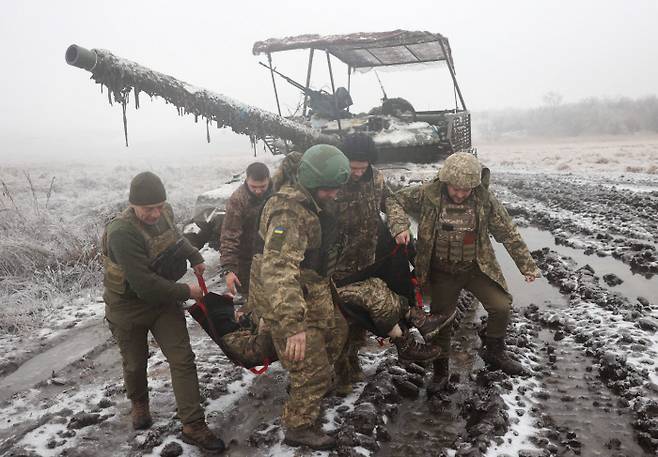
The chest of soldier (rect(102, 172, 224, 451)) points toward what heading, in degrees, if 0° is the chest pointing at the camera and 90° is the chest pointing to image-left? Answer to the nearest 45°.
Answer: approximately 315°

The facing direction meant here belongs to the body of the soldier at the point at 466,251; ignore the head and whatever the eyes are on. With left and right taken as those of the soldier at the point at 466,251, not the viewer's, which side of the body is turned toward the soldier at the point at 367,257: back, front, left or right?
right

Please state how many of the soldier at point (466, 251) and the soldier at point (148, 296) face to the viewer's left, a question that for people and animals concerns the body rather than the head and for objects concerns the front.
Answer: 0

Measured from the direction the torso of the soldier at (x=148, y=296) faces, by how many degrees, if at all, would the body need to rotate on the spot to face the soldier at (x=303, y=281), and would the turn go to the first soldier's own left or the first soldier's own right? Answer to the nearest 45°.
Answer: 0° — they already face them

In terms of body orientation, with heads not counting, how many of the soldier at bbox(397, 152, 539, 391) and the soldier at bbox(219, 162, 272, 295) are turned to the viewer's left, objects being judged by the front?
0

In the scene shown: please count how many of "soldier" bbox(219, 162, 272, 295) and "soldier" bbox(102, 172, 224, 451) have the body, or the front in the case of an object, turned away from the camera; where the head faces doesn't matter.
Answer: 0

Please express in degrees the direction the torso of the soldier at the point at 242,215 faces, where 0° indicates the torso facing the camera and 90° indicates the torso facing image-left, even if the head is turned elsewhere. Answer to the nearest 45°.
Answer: approximately 315°

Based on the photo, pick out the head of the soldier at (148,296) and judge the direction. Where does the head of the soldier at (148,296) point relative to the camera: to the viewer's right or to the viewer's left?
to the viewer's right

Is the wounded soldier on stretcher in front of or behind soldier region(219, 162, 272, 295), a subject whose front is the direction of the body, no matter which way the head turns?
in front

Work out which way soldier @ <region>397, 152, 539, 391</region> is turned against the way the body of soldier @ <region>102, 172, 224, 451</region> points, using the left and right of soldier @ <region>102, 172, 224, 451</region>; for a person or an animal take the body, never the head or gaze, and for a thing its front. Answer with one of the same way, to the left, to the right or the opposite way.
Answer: to the right

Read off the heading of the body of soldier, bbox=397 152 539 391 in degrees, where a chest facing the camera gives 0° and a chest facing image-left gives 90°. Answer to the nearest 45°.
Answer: approximately 0°
